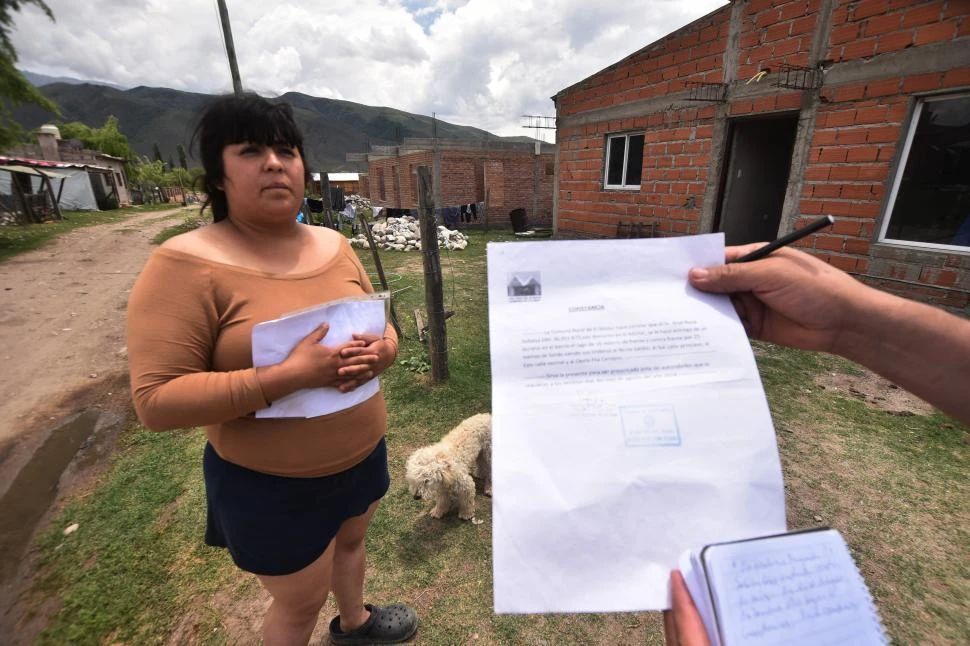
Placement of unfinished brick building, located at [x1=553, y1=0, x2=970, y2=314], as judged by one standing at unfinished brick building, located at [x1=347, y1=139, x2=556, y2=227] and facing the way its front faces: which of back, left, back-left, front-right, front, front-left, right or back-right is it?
front-left

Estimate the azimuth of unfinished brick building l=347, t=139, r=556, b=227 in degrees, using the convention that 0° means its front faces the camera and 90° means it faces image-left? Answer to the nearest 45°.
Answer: approximately 45°

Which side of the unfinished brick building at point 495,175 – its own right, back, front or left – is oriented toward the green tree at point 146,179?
right

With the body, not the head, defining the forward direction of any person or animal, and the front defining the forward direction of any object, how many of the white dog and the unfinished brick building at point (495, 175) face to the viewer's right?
0

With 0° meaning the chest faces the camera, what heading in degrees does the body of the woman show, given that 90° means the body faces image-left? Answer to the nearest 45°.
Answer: approximately 315°

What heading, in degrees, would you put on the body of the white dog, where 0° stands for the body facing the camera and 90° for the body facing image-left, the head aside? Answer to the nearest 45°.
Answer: approximately 45°

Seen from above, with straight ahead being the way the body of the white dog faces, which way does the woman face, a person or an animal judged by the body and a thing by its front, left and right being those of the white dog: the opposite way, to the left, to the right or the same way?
to the left

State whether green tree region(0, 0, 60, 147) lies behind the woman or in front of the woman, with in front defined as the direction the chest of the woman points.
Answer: behind
